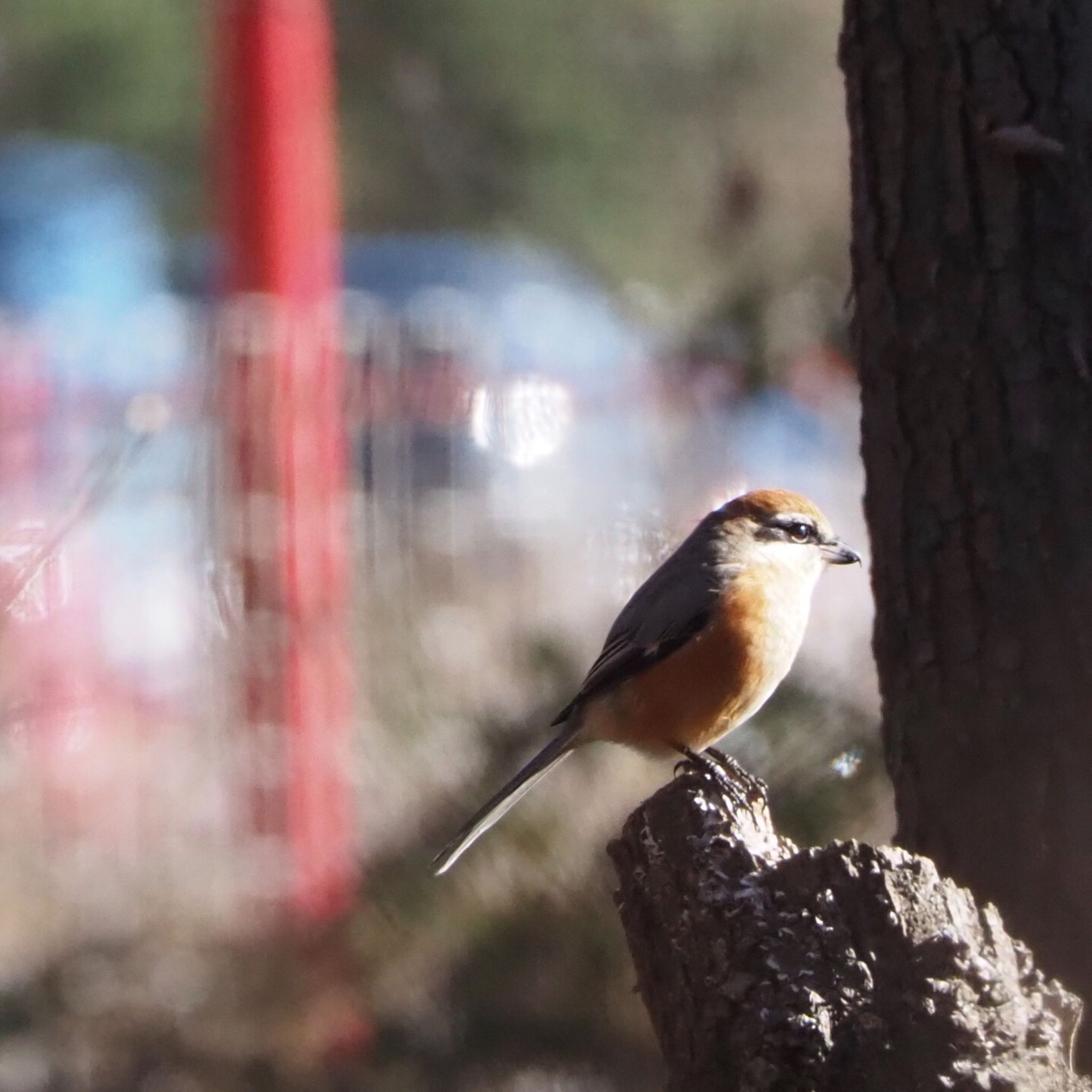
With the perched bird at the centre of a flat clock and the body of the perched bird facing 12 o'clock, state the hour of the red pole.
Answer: The red pole is roughly at 8 o'clock from the perched bird.

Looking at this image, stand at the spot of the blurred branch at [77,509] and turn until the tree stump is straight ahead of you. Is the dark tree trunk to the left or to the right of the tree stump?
left

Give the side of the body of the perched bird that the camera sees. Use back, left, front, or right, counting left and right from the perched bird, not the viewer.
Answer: right

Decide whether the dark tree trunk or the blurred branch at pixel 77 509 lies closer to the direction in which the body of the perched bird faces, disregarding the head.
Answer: the dark tree trunk
